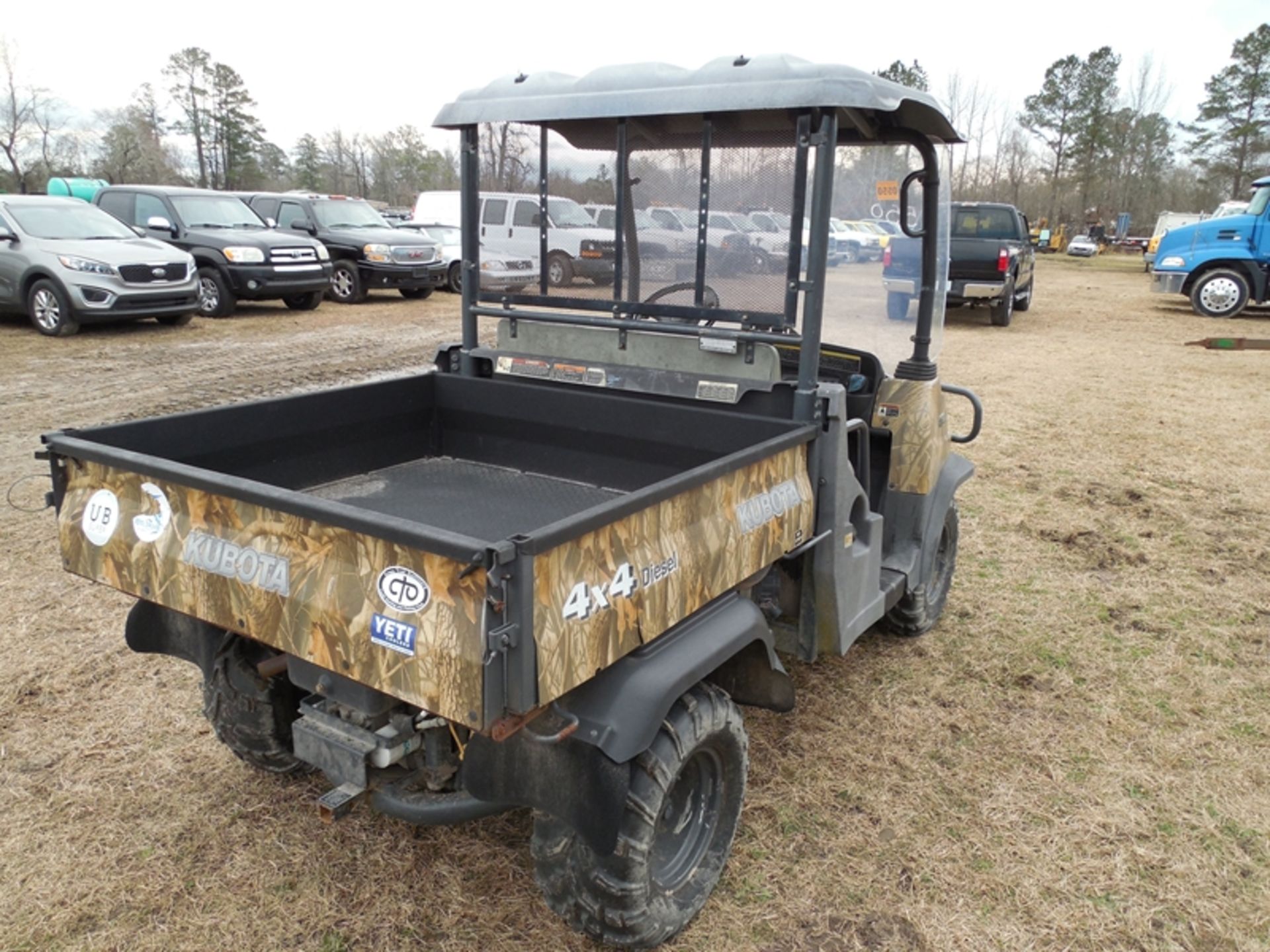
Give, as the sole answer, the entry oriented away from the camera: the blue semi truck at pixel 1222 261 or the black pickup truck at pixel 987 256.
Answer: the black pickup truck

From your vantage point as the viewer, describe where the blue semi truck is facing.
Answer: facing to the left of the viewer

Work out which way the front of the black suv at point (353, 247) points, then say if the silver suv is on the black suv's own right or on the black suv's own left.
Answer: on the black suv's own right

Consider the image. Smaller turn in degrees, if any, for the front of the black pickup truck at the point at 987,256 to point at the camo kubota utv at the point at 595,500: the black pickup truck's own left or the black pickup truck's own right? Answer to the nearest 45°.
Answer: approximately 180°

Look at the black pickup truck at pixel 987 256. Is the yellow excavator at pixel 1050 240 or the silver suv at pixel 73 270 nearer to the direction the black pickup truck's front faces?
the yellow excavator

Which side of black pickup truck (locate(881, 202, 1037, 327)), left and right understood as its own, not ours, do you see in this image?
back

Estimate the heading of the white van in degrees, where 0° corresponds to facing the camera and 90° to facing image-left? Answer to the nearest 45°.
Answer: approximately 315°

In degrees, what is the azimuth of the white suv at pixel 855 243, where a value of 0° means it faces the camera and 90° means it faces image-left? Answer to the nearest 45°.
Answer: approximately 315°

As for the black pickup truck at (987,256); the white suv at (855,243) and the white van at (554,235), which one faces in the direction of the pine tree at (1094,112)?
the black pickup truck

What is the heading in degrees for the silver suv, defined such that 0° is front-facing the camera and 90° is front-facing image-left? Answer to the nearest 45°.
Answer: approximately 315°
